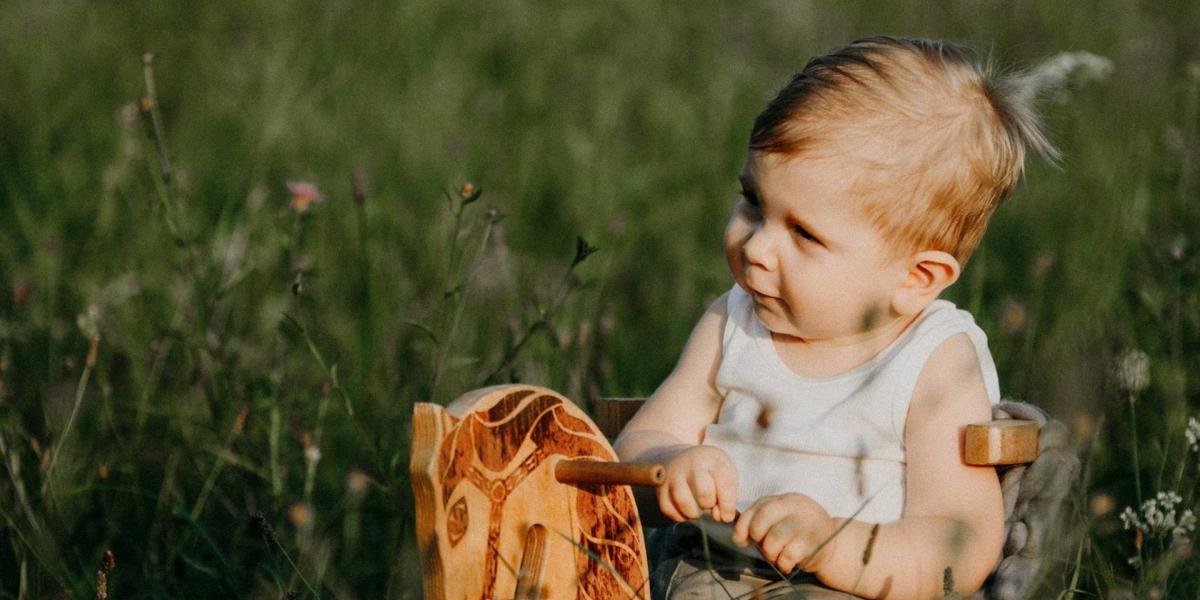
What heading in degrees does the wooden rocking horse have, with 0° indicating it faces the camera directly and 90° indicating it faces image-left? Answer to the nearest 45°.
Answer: approximately 45°

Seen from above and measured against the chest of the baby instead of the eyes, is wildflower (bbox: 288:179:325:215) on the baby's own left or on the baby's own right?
on the baby's own right

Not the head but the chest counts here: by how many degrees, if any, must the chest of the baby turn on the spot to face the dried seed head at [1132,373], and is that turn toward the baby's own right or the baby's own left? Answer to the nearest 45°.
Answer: approximately 180°

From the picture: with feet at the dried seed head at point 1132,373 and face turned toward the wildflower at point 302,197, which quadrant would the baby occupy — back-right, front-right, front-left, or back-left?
front-left

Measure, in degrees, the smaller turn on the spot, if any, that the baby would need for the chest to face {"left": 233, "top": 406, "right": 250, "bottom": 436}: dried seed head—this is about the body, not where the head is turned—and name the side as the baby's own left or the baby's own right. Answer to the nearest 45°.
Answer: approximately 45° to the baby's own right

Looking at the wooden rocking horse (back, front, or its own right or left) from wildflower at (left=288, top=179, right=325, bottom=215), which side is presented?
right

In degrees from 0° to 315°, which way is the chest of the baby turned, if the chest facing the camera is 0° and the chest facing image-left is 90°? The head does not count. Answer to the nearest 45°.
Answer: approximately 45°

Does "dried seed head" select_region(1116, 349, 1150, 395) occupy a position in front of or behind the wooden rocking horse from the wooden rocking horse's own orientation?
behind
